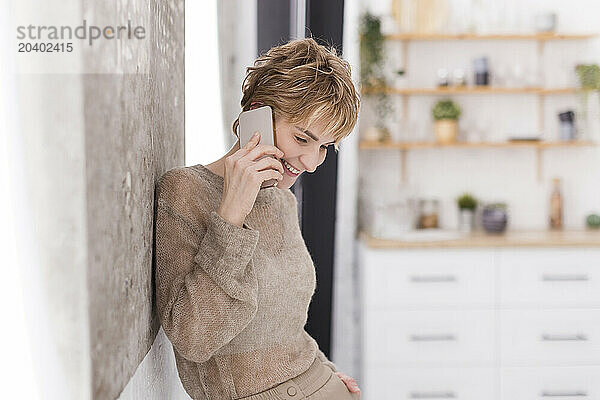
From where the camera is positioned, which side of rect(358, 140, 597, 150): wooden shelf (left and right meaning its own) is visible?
front

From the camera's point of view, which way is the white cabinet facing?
toward the camera

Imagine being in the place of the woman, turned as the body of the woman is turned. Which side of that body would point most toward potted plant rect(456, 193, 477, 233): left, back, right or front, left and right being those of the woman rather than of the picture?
left

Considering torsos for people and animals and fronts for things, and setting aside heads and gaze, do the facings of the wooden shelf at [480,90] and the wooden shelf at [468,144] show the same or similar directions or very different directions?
same or similar directions

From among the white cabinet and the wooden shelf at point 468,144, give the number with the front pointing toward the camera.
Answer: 2

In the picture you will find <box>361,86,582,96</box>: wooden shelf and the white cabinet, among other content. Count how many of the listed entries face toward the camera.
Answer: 2

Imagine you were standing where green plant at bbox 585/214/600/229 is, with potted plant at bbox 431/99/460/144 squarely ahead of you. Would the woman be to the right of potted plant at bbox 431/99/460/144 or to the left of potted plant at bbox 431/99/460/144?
left
